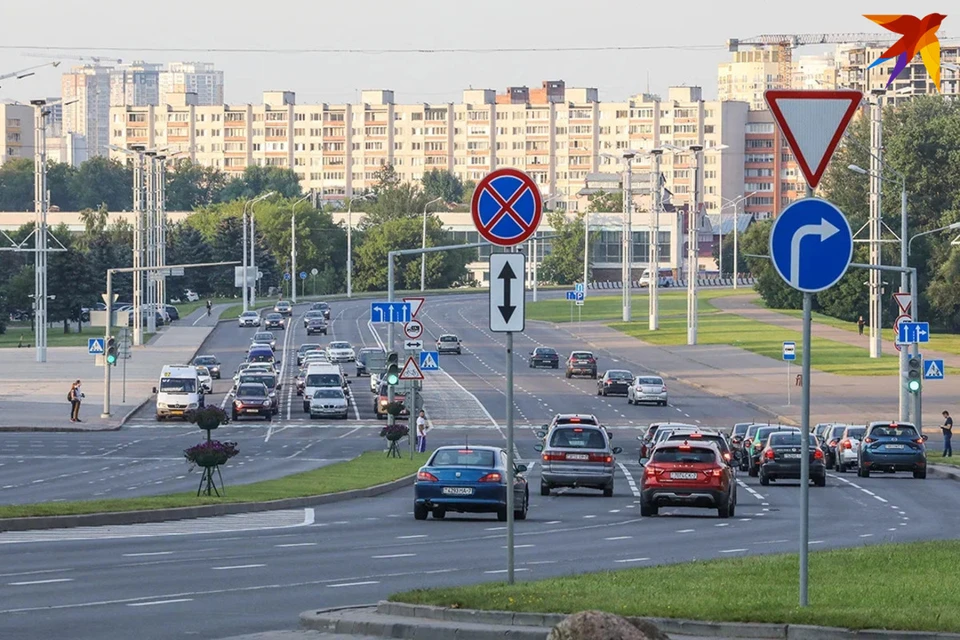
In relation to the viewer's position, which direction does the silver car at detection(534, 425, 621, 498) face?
facing away from the viewer

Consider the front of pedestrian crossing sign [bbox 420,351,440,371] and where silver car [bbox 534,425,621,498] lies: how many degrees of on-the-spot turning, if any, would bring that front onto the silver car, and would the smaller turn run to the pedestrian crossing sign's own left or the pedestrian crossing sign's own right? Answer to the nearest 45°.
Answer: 0° — it already faces it

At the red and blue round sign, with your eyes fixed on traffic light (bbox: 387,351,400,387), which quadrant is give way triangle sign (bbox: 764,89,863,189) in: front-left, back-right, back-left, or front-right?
back-right

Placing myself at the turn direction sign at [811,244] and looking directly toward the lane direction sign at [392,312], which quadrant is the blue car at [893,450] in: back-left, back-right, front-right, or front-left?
front-right

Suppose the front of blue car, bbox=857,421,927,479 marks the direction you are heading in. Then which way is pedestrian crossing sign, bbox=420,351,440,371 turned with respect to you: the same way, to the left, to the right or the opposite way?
the opposite way

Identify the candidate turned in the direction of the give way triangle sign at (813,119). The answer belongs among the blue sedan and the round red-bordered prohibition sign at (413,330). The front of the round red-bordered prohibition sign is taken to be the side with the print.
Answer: the round red-bordered prohibition sign

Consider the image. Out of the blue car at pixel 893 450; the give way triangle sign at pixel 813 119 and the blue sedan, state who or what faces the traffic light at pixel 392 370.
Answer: the blue sedan

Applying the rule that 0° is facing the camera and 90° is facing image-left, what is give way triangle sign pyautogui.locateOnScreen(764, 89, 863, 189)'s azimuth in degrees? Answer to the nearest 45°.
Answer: approximately 0°

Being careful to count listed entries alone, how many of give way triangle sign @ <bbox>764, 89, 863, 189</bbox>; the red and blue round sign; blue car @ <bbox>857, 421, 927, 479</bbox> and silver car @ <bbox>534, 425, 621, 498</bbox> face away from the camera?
2

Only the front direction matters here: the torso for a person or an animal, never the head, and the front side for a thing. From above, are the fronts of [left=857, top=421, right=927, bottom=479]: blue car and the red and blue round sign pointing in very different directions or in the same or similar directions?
very different directions

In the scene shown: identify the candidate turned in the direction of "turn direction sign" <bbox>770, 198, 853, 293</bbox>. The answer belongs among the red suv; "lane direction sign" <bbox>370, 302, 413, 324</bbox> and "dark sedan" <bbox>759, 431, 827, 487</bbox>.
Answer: "lane direction sign" <bbox>370, 302, 413, 324</bbox>

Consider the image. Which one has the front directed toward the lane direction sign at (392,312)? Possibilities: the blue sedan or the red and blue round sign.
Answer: the blue sedan

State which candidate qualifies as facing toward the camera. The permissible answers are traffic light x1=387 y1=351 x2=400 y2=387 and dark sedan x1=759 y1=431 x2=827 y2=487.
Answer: the traffic light

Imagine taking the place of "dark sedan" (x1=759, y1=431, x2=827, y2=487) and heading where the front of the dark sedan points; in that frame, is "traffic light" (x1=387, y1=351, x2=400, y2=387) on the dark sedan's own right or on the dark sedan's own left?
on the dark sedan's own left

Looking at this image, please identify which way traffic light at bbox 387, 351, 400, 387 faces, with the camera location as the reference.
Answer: facing the viewer

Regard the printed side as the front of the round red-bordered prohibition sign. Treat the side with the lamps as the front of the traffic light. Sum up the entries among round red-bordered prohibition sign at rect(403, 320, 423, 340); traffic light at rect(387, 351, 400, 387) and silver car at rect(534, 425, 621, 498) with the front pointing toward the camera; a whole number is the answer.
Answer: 2

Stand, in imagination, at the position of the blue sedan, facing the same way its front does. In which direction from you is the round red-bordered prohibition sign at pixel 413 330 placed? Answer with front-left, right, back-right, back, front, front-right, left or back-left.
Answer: front

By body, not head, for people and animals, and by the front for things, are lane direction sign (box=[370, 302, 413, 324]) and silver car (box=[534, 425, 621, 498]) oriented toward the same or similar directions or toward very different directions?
very different directions
